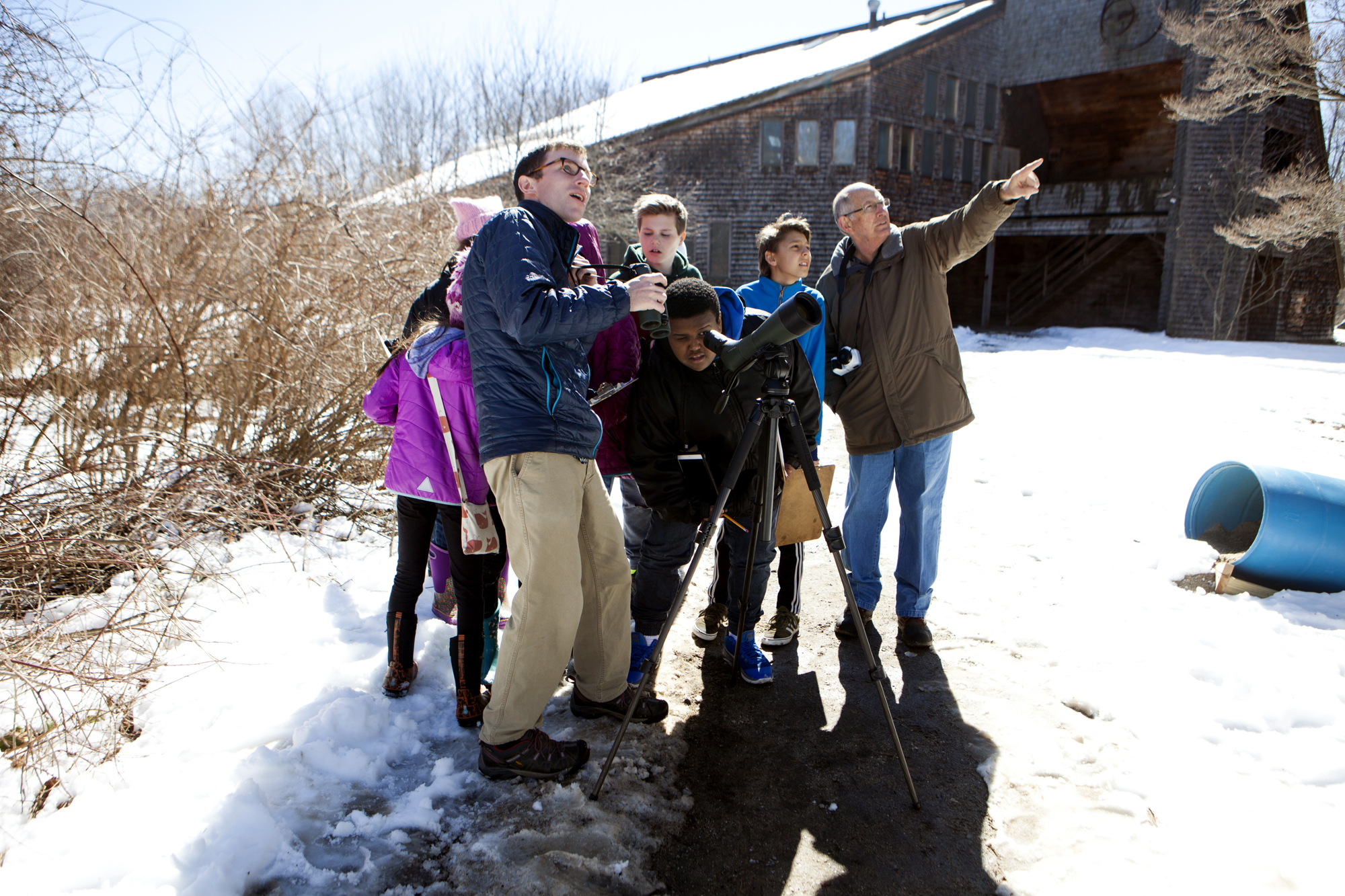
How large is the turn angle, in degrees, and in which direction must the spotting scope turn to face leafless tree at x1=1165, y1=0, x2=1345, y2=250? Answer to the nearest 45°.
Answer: approximately 90° to its left

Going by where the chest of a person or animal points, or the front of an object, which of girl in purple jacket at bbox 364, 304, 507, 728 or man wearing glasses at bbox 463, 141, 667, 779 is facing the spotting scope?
the man wearing glasses

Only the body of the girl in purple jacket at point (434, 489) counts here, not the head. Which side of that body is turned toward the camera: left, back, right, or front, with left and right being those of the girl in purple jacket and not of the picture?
back

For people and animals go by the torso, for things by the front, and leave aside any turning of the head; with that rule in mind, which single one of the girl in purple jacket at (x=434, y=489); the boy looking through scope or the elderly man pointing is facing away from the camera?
the girl in purple jacket

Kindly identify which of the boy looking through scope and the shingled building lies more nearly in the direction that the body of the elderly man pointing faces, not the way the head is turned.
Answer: the boy looking through scope

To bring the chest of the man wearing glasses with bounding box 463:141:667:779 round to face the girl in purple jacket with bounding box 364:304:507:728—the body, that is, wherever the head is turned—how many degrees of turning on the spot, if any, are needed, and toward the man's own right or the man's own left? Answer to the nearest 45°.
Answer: approximately 135° to the man's own left

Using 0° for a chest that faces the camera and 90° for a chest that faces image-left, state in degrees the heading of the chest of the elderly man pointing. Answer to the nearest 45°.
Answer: approximately 0°

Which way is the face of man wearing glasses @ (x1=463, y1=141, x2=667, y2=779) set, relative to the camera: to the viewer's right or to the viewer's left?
to the viewer's right

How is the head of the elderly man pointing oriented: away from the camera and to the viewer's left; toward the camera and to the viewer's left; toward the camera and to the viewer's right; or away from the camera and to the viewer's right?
toward the camera and to the viewer's right

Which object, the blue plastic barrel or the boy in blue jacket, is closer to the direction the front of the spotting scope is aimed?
the blue plastic barrel

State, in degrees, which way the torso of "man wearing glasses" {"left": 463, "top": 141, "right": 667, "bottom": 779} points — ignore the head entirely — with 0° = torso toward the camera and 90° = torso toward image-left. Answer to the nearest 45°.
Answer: approximately 270°

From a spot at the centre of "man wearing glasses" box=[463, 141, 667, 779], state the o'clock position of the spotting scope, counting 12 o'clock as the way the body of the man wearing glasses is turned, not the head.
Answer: The spotting scope is roughly at 12 o'clock from the man wearing glasses.
